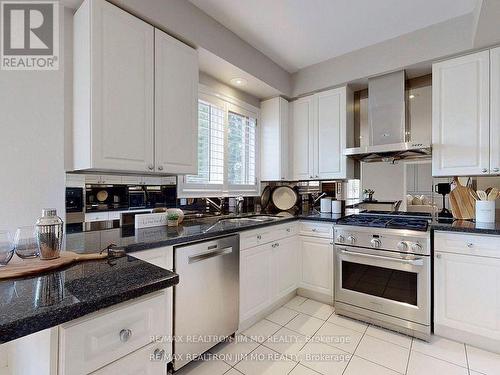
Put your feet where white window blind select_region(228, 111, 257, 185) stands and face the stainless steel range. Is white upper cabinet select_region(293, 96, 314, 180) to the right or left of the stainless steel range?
left

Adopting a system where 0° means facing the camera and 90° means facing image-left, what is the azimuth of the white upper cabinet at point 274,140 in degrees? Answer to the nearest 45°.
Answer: approximately 315°

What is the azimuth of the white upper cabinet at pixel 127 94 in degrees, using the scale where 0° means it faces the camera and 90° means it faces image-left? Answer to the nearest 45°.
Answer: approximately 315°

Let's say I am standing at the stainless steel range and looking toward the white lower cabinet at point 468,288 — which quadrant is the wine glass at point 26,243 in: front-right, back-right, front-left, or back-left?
back-right

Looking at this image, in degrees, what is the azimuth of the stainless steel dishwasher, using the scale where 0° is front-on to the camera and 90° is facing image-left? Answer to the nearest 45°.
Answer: approximately 315°
